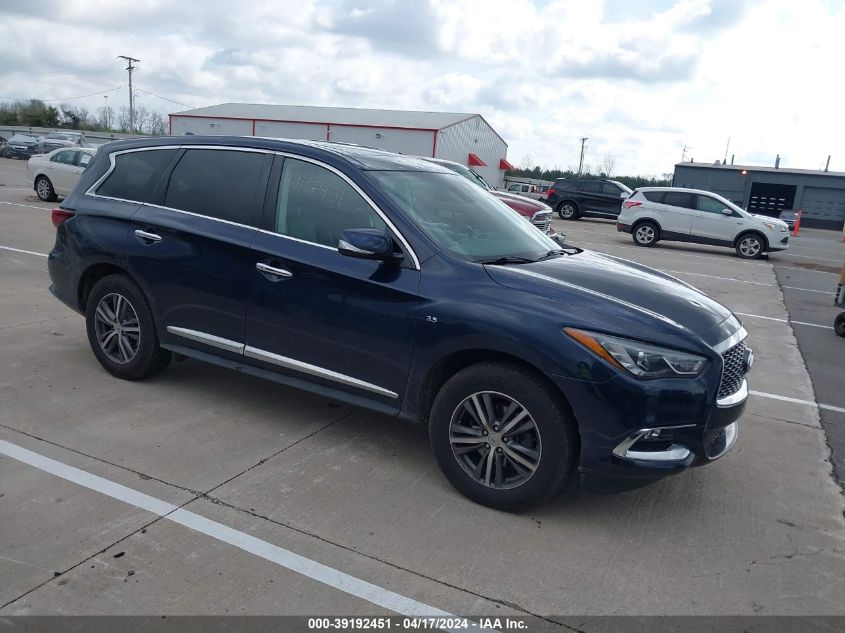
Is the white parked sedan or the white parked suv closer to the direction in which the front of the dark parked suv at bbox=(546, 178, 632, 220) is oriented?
the white parked suv

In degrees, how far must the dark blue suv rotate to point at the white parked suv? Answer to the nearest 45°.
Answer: approximately 90° to its left

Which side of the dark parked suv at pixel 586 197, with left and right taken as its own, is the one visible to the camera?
right

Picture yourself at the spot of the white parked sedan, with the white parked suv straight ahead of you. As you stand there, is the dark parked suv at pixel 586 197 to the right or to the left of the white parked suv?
left

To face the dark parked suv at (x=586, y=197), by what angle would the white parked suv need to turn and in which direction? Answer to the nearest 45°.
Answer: approximately 135° to its left

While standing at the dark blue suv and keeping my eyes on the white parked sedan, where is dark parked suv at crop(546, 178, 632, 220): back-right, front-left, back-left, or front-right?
front-right

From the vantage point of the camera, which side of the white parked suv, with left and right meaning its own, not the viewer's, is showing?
right

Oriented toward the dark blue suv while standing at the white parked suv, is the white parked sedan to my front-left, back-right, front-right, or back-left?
front-right

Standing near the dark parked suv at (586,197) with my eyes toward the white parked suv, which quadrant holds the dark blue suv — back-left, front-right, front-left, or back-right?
front-right

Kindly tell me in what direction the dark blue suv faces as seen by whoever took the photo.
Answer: facing the viewer and to the right of the viewer

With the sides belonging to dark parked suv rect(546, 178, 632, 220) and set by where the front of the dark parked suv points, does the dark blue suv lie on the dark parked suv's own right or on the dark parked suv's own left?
on the dark parked suv's own right

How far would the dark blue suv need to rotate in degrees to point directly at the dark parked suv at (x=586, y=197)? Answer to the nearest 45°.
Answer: approximately 135° to its left

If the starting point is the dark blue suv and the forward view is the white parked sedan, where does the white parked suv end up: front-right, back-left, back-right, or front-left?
front-right

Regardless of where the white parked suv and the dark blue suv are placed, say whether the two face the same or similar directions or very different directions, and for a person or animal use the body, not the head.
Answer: same or similar directions

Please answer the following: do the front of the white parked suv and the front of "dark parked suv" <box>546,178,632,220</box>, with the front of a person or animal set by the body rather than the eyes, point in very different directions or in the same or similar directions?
same or similar directions

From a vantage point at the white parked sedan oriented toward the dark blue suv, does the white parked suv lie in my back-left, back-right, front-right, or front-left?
front-left
